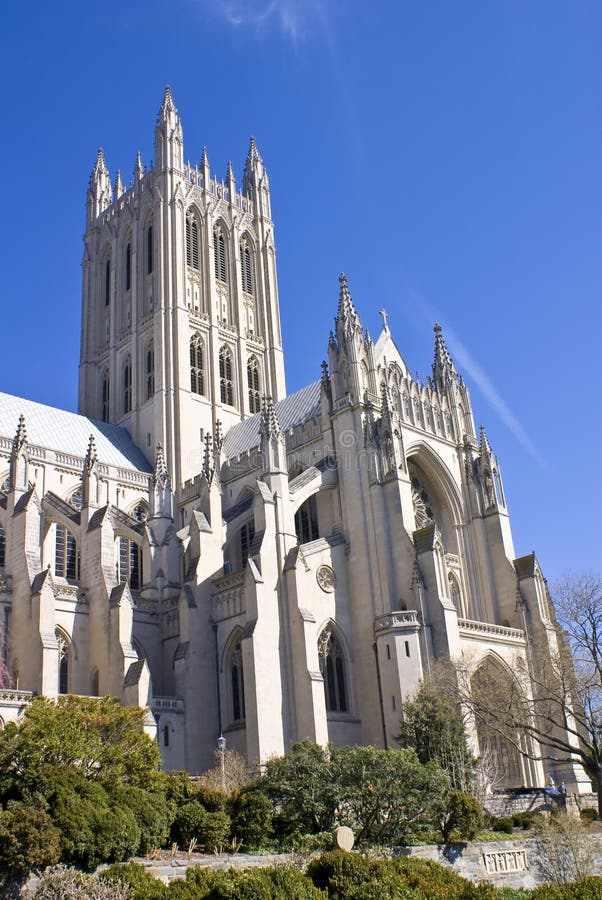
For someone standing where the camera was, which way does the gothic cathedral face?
facing the viewer and to the right of the viewer

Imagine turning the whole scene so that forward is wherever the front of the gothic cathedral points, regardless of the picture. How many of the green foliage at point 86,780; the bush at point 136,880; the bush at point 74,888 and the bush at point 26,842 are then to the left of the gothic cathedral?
0

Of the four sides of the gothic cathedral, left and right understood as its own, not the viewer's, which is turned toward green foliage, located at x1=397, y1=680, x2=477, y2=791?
front

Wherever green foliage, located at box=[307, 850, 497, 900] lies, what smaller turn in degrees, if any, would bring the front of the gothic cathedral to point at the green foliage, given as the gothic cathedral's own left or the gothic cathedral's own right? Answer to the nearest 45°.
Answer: approximately 45° to the gothic cathedral's own right

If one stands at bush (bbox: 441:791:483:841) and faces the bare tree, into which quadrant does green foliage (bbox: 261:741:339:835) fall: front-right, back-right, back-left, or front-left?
back-left

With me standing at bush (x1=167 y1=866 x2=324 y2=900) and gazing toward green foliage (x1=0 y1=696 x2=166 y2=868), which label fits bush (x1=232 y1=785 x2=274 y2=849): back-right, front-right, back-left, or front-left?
front-right

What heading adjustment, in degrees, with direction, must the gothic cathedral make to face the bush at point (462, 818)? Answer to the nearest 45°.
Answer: approximately 45° to its right

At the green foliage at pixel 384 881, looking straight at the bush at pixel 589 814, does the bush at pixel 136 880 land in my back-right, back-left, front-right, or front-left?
back-left

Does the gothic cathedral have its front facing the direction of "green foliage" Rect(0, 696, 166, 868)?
no

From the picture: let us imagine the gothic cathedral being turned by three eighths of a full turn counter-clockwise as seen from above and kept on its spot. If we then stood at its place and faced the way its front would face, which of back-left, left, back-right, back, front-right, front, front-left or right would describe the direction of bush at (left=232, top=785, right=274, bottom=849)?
back

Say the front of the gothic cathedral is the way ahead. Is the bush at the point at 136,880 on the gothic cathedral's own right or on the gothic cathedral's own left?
on the gothic cathedral's own right

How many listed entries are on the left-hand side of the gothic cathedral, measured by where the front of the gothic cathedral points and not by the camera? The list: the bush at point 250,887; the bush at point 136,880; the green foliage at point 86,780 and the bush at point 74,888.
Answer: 0

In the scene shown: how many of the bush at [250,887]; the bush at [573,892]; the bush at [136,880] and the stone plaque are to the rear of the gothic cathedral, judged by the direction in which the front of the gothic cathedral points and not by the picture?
0

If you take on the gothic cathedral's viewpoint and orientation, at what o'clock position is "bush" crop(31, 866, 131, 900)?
The bush is roughly at 2 o'clock from the gothic cathedral.

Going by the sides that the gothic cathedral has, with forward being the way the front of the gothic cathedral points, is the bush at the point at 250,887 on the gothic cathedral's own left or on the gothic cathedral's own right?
on the gothic cathedral's own right

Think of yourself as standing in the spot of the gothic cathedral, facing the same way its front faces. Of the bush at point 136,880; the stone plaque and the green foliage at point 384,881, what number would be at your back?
0

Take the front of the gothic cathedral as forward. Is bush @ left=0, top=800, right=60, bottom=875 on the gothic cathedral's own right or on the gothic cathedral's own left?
on the gothic cathedral's own right

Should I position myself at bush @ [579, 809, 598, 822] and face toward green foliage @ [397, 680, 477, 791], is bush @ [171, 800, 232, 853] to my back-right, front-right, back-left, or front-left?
front-left

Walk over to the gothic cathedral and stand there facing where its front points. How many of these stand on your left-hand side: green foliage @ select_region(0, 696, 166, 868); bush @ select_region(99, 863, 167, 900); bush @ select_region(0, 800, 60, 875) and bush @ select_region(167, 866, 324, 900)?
0
